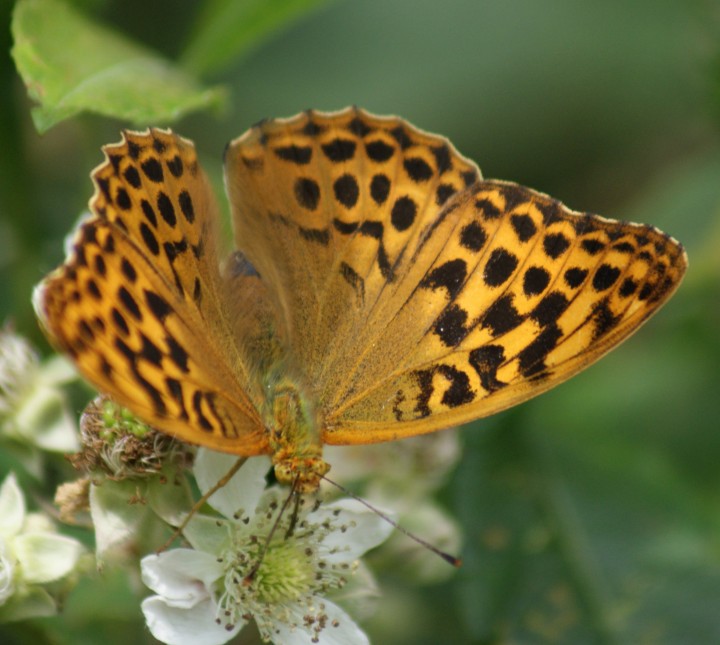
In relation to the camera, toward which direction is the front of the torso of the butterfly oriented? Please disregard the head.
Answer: toward the camera
